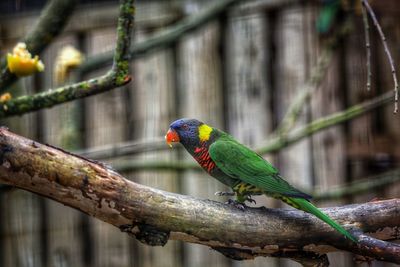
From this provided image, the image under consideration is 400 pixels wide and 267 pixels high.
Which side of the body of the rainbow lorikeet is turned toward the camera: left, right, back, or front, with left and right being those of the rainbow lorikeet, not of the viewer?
left

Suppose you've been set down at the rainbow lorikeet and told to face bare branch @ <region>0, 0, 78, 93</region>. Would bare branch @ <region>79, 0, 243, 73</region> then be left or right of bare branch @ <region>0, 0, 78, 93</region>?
right

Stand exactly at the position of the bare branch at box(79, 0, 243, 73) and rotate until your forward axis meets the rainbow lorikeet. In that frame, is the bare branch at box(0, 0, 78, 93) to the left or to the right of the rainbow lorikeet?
right

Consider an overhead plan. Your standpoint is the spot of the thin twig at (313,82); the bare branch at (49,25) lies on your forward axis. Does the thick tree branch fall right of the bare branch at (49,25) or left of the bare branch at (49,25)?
left

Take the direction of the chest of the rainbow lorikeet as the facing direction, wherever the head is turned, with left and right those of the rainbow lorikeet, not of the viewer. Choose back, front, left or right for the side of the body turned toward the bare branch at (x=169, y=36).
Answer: right

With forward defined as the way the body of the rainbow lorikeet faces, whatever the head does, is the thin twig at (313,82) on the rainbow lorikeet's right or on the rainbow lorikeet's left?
on the rainbow lorikeet's right

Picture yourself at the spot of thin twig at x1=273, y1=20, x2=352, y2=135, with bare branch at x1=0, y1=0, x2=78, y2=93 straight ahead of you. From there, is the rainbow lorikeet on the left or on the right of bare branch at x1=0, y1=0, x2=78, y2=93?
left
